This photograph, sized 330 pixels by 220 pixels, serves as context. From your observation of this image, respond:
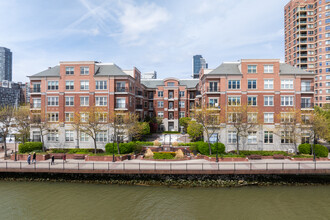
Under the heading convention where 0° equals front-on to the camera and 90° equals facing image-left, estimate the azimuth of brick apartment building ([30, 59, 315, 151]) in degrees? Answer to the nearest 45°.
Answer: approximately 0°

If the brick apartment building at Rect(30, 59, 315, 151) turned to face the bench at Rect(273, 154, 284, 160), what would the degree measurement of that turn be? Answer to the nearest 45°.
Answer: approximately 45° to its left

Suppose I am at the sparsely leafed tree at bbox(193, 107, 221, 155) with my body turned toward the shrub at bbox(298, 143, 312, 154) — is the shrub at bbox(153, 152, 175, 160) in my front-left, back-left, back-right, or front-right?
back-right

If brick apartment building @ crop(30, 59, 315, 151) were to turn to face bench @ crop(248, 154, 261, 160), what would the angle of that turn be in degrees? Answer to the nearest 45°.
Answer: approximately 45° to its left

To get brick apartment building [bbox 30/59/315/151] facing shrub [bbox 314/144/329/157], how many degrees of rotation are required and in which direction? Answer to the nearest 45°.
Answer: approximately 45° to its left

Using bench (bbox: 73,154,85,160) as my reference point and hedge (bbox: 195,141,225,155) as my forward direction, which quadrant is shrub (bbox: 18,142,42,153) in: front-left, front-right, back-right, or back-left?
back-left

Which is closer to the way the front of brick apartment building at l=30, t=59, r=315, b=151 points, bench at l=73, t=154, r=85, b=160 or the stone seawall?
the stone seawall

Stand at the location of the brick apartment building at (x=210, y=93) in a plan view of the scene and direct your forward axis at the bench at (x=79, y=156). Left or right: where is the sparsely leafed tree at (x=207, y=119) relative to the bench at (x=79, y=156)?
left

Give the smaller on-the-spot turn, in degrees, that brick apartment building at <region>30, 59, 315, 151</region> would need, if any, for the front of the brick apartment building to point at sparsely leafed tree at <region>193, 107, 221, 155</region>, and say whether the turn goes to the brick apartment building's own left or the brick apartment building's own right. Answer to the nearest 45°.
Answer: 0° — it already faces it
